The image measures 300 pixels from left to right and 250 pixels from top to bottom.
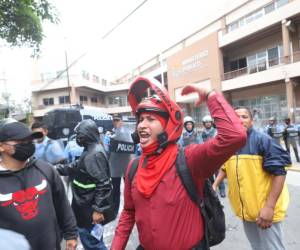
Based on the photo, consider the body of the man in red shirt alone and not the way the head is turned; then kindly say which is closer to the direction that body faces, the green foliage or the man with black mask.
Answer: the man with black mask

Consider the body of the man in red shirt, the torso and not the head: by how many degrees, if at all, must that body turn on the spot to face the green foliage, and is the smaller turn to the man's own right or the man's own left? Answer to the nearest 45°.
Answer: approximately 90° to the man's own right

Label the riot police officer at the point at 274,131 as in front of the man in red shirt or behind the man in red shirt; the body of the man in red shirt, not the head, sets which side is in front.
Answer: behind

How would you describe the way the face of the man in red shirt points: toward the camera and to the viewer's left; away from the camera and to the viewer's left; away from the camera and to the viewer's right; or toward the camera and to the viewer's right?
toward the camera and to the viewer's left

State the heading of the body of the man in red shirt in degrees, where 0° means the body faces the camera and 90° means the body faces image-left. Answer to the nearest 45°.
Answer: approximately 45°

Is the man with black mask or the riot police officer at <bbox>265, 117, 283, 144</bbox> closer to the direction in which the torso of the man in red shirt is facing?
the man with black mask
